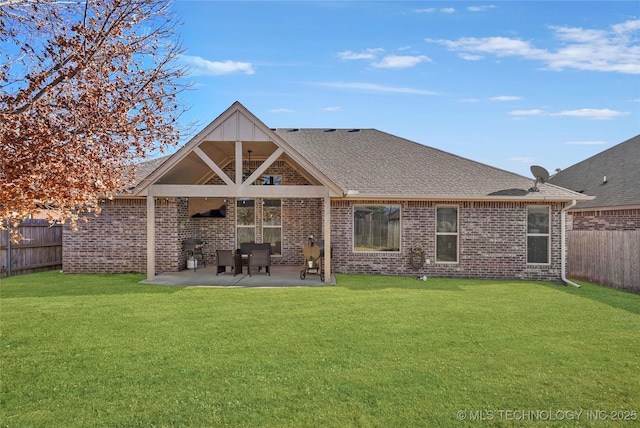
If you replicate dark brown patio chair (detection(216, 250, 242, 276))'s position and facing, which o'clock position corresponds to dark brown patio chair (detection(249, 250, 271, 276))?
dark brown patio chair (detection(249, 250, 271, 276)) is roughly at 2 o'clock from dark brown patio chair (detection(216, 250, 242, 276)).

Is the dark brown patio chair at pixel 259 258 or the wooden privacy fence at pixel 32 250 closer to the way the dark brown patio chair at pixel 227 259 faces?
the dark brown patio chair at pixel 259 258

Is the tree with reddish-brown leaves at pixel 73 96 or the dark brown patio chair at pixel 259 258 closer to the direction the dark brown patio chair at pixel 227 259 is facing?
the dark brown patio chair at pixel 259 258

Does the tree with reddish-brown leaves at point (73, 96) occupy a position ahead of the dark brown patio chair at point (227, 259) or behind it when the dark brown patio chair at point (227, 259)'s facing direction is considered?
behind

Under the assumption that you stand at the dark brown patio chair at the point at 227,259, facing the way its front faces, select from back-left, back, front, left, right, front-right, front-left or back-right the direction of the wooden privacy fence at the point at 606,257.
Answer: front-right

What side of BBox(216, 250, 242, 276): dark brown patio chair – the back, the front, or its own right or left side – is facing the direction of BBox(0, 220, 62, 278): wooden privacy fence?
left

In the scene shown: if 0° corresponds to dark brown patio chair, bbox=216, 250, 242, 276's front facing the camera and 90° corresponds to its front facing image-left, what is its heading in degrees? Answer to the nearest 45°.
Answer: approximately 225°

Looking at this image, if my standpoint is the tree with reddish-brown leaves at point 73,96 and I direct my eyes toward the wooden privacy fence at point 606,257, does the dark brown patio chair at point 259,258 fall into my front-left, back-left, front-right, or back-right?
front-left
